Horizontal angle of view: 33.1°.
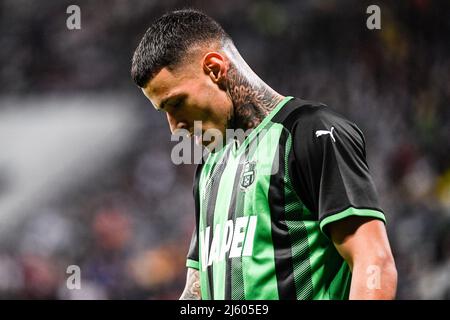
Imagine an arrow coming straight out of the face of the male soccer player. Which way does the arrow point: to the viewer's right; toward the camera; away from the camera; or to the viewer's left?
to the viewer's left

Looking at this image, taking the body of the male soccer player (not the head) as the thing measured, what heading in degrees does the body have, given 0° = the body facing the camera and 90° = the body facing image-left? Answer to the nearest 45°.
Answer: approximately 45°
